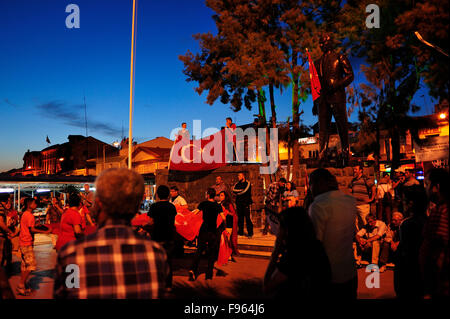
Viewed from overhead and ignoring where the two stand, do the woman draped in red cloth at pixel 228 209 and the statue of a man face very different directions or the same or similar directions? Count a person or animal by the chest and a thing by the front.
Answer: same or similar directions

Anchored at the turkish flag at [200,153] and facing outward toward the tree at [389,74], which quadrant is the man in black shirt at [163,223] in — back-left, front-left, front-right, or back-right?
back-right

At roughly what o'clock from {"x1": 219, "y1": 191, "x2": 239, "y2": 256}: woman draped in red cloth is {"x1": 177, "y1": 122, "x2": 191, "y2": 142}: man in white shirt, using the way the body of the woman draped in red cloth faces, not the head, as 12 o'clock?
The man in white shirt is roughly at 4 o'clock from the woman draped in red cloth.

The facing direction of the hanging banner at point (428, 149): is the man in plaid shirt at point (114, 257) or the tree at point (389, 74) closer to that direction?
the man in plaid shirt

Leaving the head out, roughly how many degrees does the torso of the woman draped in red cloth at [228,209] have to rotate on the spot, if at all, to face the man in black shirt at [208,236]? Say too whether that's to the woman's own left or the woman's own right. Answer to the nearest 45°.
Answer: approximately 45° to the woman's own left

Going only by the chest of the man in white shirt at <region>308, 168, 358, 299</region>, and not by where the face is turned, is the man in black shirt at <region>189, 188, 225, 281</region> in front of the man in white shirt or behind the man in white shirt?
in front

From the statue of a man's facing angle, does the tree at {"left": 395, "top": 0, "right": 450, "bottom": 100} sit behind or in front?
behind

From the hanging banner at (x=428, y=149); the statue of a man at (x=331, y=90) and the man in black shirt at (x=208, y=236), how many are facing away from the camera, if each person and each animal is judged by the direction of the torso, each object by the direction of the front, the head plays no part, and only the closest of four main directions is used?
1

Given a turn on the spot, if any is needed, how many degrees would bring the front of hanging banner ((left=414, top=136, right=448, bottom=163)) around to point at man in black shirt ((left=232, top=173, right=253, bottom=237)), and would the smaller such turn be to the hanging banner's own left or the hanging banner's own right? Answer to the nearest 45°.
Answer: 0° — it already faces them

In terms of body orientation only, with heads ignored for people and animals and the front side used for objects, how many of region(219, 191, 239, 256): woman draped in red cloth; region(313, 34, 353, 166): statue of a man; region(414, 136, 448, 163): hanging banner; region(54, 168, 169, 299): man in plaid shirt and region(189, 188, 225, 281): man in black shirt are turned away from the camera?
2

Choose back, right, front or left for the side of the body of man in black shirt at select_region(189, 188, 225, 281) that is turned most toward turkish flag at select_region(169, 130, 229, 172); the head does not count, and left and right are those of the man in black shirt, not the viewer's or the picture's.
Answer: front

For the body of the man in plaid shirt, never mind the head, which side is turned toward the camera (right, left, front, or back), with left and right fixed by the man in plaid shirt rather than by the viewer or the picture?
back

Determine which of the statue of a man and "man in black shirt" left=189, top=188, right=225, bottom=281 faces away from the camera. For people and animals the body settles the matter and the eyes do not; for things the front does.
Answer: the man in black shirt

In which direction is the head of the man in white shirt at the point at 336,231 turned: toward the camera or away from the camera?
away from the camera

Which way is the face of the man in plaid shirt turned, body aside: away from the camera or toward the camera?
away from the camera

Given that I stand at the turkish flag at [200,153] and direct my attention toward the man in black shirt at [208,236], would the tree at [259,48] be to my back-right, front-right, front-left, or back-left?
back-left

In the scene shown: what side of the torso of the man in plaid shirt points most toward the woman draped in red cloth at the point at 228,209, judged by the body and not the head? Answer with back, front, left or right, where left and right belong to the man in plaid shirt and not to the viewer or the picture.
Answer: front
